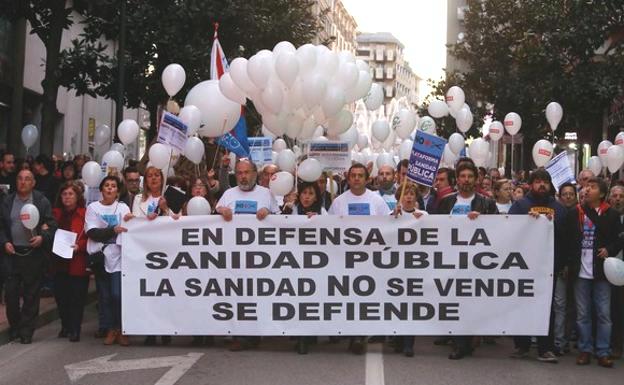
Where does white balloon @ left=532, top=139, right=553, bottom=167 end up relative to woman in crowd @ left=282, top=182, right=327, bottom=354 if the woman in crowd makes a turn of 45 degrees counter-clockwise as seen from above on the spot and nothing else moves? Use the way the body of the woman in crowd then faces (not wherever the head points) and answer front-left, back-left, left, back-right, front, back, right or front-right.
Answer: left

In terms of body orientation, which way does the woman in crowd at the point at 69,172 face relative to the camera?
toward the camera

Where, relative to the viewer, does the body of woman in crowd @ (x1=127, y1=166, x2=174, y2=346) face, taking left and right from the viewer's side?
facing the viewer

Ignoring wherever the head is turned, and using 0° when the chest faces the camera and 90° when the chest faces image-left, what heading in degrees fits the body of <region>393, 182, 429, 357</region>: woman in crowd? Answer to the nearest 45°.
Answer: approximately 0°

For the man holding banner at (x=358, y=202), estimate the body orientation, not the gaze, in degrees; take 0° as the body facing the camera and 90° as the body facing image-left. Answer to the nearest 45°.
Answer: approximately 0°

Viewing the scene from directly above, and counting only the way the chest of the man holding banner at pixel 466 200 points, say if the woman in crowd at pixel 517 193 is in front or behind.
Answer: behind

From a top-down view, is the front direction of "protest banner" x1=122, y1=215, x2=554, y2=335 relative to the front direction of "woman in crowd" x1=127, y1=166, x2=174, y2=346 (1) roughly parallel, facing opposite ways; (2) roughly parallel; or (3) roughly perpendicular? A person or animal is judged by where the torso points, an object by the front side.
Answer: roughly parallel

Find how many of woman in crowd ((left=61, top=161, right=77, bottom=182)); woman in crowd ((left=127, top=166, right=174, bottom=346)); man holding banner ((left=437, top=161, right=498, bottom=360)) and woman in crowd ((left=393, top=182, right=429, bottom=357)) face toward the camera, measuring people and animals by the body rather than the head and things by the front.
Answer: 4

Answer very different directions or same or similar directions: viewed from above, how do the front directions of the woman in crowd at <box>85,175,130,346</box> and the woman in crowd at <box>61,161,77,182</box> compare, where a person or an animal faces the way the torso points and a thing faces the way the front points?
same or similar directions

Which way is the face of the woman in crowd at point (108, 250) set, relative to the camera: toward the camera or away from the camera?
toward the camera

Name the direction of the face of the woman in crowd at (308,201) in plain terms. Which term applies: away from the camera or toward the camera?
toward the camera

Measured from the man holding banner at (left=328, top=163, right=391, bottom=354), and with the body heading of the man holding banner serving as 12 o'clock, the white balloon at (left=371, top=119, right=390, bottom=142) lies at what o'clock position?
The white balloon is roughly at 6 o'clock from the man holding banner.

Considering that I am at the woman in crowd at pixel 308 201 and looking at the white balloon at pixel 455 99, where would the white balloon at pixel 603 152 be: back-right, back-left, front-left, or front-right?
front-right

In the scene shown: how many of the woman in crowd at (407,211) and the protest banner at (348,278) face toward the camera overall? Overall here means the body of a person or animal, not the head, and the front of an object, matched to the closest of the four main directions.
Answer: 2
